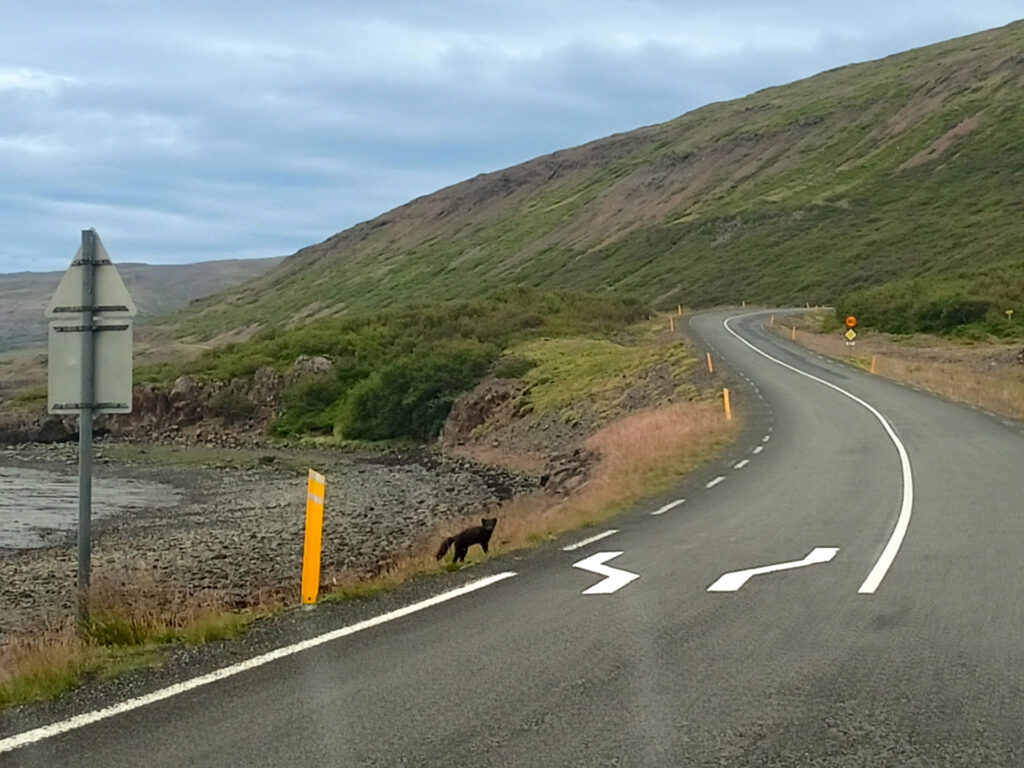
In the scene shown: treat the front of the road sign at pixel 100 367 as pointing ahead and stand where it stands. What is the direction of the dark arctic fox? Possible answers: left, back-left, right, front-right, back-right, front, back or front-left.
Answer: front-right

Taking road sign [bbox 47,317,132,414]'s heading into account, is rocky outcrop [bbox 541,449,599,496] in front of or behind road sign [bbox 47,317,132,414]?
in front

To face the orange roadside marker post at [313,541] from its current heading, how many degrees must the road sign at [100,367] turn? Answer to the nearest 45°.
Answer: approximately 45° to its right

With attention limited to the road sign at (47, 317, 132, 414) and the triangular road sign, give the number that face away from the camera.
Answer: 2

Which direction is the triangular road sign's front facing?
away from the camera

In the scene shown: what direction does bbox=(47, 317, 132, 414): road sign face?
away from the camera

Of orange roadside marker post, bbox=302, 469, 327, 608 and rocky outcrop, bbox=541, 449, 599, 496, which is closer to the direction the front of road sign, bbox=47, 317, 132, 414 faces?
the rocky outcrop
